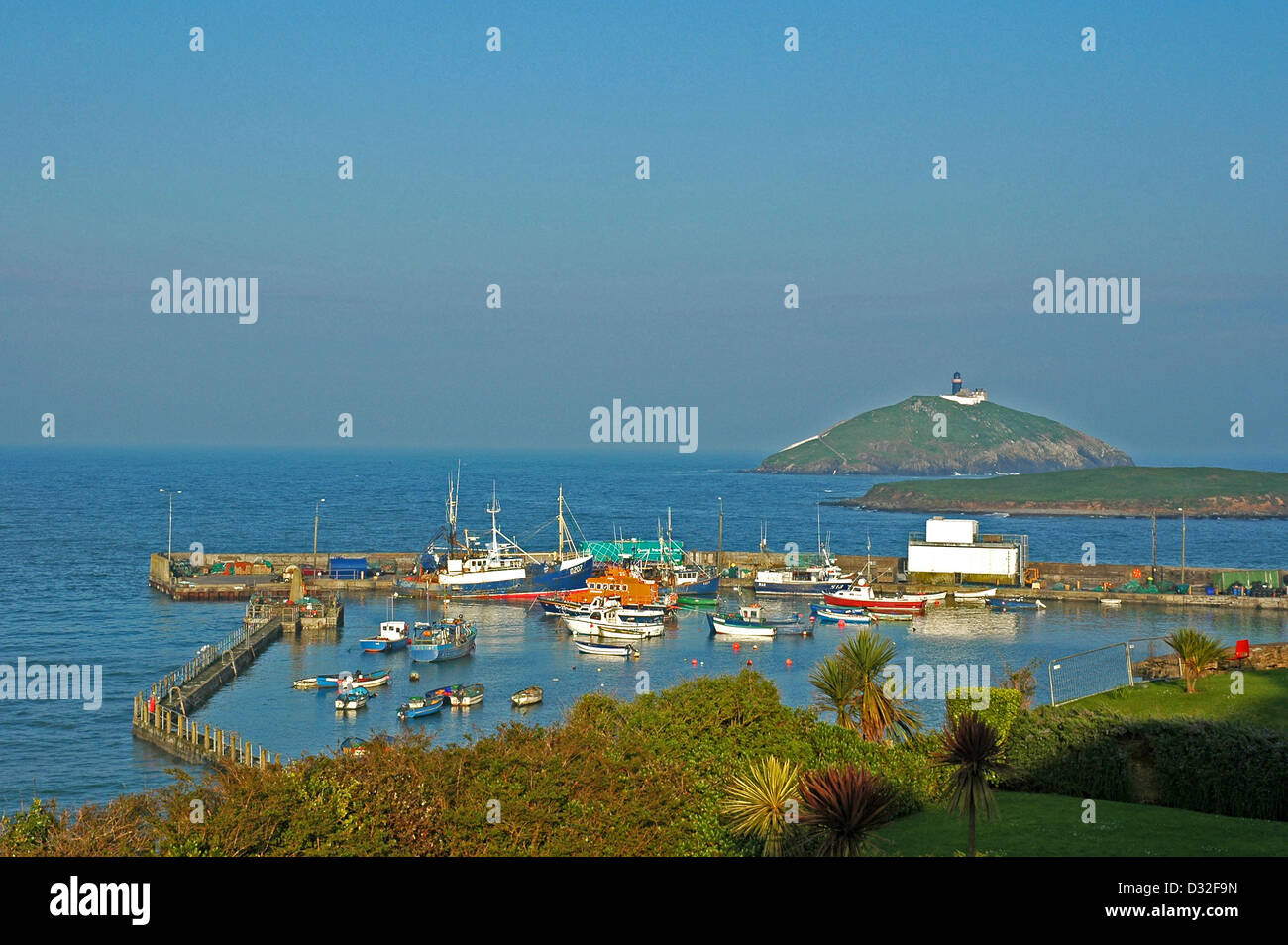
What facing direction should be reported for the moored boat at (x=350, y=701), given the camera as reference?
facing away from the viewer and to the right of the viewer

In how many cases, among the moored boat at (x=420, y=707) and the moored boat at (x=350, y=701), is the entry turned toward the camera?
0

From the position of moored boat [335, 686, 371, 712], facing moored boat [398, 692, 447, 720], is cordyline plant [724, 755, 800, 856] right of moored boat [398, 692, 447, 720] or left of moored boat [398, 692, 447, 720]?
right

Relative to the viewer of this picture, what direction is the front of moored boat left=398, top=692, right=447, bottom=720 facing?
facing away from the viewer and to the right of the viewer
